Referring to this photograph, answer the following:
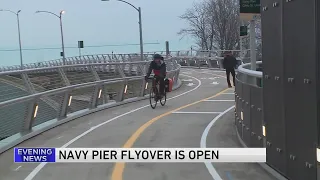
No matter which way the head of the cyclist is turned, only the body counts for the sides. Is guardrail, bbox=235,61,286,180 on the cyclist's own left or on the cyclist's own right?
on the cyclist's own left

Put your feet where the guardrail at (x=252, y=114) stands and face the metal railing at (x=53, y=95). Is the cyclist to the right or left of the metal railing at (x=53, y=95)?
right

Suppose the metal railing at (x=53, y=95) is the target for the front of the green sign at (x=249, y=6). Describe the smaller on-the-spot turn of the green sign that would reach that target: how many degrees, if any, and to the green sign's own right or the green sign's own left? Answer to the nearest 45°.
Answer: approximately 90° to the green sign's own right

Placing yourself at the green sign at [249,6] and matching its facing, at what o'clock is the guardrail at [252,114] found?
The guardrail is roughly at 12 o'clock from the green sign.

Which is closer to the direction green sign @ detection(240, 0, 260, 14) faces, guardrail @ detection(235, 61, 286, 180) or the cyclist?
the guardrail

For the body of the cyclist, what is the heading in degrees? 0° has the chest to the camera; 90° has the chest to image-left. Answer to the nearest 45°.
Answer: approximately 45°

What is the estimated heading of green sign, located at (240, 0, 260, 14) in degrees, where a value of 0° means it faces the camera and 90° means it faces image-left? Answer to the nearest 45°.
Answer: approximately 0°
